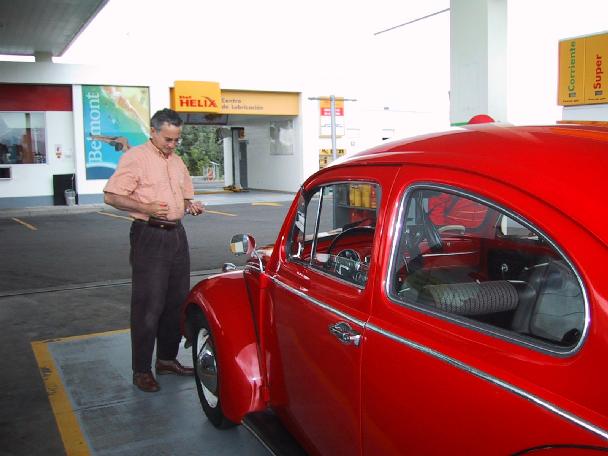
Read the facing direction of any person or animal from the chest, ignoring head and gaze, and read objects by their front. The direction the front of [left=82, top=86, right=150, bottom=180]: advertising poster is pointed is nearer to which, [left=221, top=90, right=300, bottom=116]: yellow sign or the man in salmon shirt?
the man in salmon shirt

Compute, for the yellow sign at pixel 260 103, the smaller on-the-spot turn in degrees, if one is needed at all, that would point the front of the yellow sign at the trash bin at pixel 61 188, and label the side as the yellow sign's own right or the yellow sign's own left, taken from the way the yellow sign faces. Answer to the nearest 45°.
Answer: approximately 45° to the yellow sign's own right

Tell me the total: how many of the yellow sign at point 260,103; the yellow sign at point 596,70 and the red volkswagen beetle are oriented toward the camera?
2

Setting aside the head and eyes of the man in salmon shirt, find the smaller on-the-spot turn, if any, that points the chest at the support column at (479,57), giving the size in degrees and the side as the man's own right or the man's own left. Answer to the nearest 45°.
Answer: approximately 90° to the man's own left

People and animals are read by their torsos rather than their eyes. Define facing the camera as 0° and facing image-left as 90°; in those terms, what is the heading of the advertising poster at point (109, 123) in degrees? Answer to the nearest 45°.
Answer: approximately 0°

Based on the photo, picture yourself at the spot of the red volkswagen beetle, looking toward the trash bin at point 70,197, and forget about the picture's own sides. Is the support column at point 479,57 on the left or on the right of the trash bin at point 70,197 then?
right

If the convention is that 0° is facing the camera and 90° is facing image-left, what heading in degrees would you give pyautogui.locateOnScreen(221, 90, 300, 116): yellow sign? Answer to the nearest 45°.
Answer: approximately 0°
